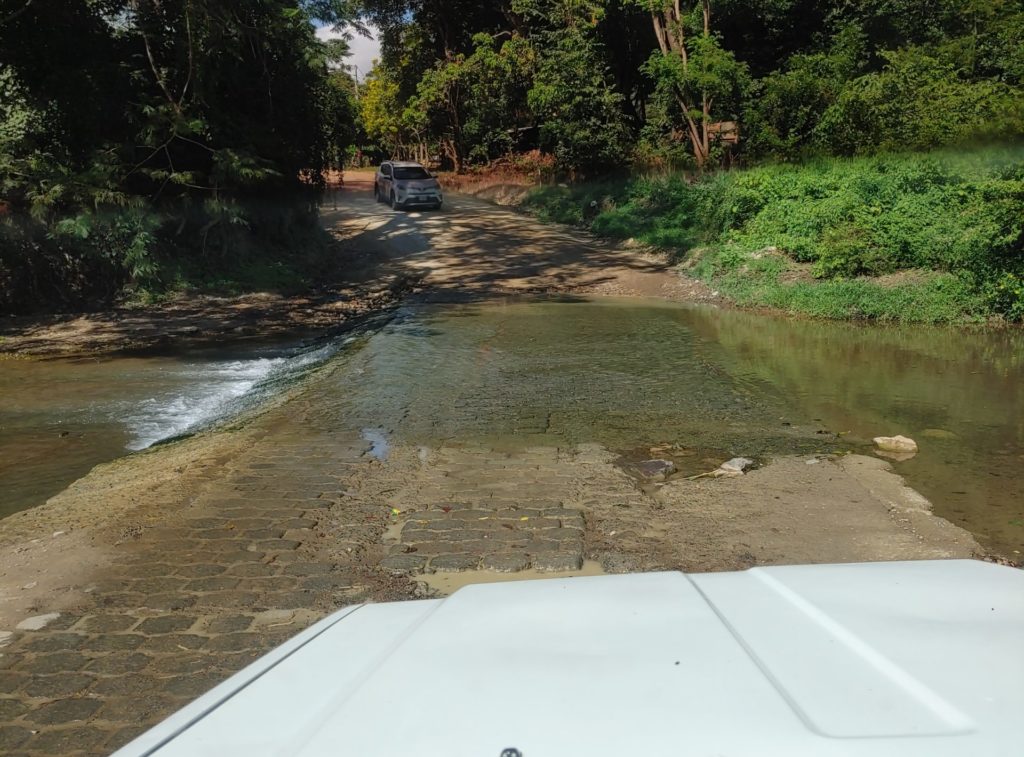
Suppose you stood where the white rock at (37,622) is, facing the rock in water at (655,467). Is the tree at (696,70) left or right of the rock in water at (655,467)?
left

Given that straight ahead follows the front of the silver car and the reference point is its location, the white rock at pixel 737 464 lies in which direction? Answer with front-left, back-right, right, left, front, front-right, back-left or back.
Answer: front-right

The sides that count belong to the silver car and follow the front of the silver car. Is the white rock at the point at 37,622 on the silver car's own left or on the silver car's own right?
on the silver car's own right

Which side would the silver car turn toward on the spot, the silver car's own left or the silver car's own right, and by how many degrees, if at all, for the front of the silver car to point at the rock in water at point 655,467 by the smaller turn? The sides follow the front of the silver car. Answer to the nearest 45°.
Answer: approximately 45° to the silver car's own right

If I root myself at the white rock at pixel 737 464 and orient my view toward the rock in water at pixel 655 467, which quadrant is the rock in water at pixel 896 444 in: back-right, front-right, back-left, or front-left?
back-right

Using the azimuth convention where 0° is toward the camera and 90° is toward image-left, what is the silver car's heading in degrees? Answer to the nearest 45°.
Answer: approximately 315°

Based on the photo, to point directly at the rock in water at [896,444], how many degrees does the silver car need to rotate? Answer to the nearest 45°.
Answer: approximately 45° to its right
